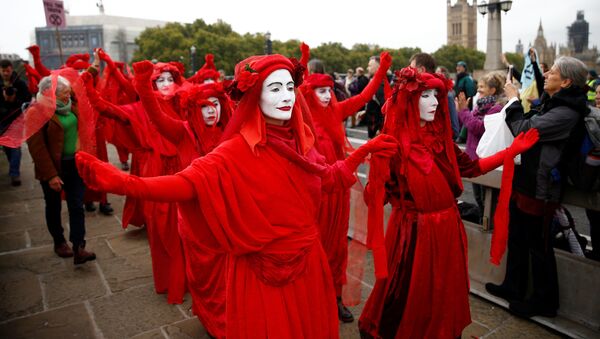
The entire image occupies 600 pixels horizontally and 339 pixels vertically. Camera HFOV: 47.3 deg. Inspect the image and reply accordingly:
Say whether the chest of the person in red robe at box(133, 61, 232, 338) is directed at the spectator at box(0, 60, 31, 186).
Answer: no

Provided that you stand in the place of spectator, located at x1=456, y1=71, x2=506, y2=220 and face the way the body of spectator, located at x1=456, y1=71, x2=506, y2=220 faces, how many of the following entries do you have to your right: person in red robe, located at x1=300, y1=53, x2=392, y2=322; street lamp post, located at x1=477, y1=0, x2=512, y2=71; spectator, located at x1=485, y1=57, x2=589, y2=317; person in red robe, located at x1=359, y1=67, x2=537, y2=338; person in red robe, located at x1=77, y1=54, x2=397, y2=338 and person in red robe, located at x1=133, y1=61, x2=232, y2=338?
1

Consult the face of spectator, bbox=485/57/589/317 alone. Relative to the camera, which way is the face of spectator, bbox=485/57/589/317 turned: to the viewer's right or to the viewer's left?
to the viewer's left

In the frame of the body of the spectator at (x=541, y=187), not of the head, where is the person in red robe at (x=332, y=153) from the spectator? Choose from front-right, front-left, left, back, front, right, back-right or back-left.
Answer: front

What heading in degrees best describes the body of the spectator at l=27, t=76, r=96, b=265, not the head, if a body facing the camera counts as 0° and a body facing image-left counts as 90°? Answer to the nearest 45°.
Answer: approximately 315°

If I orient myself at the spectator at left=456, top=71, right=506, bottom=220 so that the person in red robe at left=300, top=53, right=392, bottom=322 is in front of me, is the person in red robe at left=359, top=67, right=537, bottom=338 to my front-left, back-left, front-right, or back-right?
front-left

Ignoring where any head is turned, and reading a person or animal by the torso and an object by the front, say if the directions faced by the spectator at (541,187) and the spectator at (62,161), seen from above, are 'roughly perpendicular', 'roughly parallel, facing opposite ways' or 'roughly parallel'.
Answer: roughly parallel, facing opposite ways

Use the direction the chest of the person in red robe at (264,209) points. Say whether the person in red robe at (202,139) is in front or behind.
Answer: behind

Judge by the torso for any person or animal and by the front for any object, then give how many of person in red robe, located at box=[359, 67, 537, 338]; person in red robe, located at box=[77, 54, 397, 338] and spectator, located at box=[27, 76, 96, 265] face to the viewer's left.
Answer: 0

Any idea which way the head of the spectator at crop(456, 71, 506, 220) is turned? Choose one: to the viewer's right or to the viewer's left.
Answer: to the viewer's left

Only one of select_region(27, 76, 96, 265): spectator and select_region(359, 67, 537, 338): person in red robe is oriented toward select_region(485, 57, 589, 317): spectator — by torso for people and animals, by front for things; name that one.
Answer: select_region(27, 76, 96, 265): spectator

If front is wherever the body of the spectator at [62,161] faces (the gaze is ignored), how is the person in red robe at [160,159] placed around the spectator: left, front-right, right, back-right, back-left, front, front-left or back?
front

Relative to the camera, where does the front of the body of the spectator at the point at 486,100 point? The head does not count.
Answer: to the viewer's left

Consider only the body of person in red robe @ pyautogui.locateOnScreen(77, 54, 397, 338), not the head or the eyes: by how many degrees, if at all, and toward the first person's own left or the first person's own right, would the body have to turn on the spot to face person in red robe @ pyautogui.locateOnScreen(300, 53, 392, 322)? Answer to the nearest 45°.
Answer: approximately 135° to the first person's own left

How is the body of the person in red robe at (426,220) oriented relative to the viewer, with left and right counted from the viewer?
facing the viewer and to the right of the viewer

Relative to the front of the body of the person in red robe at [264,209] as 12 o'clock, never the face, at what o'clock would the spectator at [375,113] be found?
The spectator is roughly at 8 o'clock from the person in red robe.
